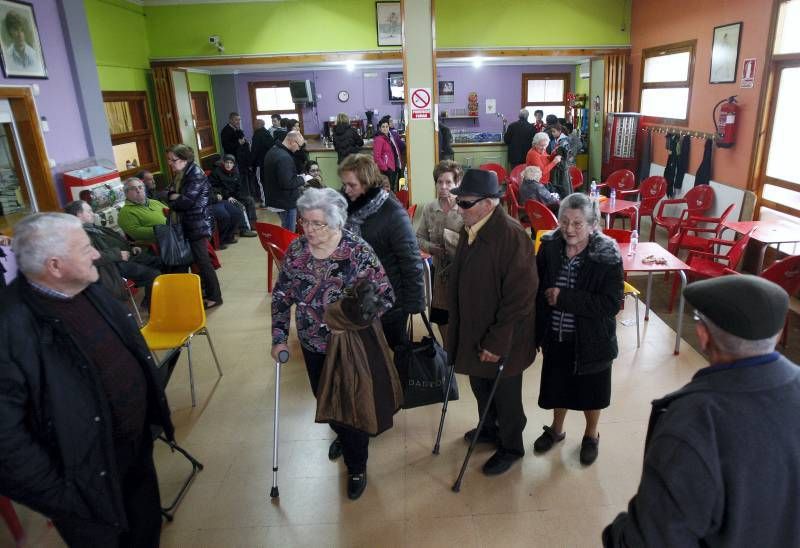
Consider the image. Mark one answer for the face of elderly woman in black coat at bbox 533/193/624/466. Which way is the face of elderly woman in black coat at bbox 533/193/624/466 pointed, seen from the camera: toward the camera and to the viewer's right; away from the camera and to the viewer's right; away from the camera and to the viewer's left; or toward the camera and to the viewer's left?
toward the camera and to the viewer's left

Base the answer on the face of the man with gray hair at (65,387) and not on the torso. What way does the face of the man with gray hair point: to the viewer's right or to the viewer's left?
to the viewer's right

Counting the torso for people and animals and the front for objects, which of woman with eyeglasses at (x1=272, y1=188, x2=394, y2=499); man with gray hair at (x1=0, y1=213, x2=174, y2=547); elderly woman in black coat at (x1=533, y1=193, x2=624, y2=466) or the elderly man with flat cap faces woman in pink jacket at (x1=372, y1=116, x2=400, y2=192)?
the elderly man with flat cap

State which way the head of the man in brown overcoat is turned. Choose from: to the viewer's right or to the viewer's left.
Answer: to the viewer's left

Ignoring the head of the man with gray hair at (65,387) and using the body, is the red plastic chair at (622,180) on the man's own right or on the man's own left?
on the man's own left

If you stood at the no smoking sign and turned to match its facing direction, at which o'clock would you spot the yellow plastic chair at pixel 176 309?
The yellow plastic chair is roughly at 1 o'clock from the no smoking sign.

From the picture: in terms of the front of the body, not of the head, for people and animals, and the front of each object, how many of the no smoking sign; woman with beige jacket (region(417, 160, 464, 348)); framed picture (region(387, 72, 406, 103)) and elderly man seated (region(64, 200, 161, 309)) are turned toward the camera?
3

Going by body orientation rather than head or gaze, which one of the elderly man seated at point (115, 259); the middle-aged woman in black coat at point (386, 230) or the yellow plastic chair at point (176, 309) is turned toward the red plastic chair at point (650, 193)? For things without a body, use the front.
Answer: the elderly man seated

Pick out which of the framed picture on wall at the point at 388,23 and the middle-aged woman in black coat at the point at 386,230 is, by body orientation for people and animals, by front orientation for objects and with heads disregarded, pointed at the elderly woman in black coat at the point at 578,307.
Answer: the framed picture on wall

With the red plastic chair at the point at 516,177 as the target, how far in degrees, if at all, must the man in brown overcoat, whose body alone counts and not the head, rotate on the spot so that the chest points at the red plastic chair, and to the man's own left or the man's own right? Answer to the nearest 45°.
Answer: approximately 135° to the man's own right

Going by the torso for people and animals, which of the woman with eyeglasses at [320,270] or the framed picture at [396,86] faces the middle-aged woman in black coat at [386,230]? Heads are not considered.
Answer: the framed picture

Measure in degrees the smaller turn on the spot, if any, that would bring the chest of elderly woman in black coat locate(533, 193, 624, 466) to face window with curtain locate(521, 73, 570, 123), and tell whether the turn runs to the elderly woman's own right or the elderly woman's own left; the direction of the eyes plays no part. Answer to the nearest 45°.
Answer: approximately 135° to the elderly woman's own right

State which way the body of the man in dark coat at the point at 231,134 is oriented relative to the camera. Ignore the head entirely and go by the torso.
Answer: to the viewer's right

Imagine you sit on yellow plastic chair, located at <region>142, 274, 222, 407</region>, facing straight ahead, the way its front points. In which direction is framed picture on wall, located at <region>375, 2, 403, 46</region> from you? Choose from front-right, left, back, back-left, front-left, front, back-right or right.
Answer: back

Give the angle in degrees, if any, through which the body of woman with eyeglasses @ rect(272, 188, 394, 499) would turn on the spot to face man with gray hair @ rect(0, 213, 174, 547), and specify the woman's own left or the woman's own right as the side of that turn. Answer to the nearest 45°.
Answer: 0° — they already face them

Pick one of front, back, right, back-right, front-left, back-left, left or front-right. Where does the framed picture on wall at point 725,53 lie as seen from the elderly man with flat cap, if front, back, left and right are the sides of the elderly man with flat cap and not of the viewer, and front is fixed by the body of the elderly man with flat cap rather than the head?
front-right

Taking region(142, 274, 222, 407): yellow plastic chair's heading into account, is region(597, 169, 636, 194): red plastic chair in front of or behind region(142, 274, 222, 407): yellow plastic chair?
behind

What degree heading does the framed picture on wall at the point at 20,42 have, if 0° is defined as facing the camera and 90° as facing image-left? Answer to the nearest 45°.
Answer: approximately 315°
